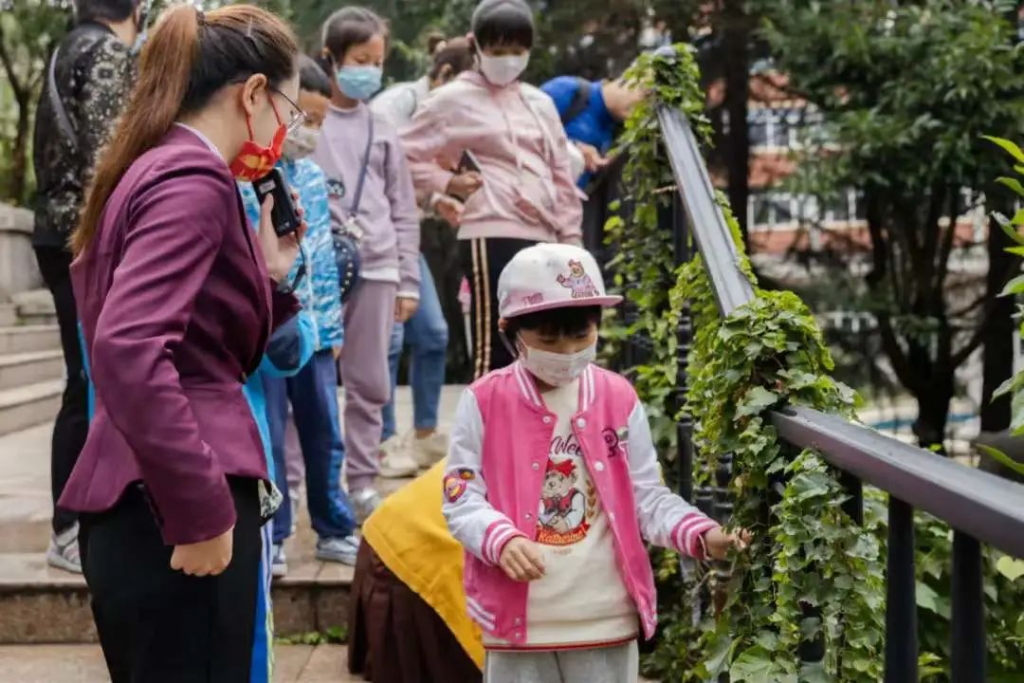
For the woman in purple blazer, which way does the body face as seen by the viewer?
to the viewer's right

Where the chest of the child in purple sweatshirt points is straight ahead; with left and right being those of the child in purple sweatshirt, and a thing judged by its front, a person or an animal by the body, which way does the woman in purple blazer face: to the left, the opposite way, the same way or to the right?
to the left

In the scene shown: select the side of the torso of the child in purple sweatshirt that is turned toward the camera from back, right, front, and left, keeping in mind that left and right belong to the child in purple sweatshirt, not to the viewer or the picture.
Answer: front

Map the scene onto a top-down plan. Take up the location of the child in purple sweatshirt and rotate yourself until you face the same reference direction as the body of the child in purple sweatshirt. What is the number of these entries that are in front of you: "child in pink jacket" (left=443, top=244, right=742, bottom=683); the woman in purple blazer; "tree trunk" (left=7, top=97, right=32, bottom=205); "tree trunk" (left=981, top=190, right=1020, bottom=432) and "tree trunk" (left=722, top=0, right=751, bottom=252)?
2

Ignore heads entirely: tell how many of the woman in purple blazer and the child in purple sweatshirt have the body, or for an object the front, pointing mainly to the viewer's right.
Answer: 1

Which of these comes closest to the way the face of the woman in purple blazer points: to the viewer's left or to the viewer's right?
to the viewer's right

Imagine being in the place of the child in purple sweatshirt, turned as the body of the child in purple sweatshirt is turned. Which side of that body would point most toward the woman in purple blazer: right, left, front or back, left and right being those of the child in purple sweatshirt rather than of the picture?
front

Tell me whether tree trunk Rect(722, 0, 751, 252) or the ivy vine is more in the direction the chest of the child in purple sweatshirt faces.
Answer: the ivy vine

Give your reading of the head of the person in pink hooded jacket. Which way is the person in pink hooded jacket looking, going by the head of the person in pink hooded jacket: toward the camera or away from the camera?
toward the camera

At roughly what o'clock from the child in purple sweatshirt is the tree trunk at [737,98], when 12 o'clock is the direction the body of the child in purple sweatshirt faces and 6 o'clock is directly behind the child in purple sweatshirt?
The tree trunk is roughly at 7 o'clock from the child in purple sweatshirt.

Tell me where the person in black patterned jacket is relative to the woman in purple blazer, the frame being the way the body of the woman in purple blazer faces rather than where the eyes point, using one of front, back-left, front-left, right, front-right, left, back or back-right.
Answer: left
